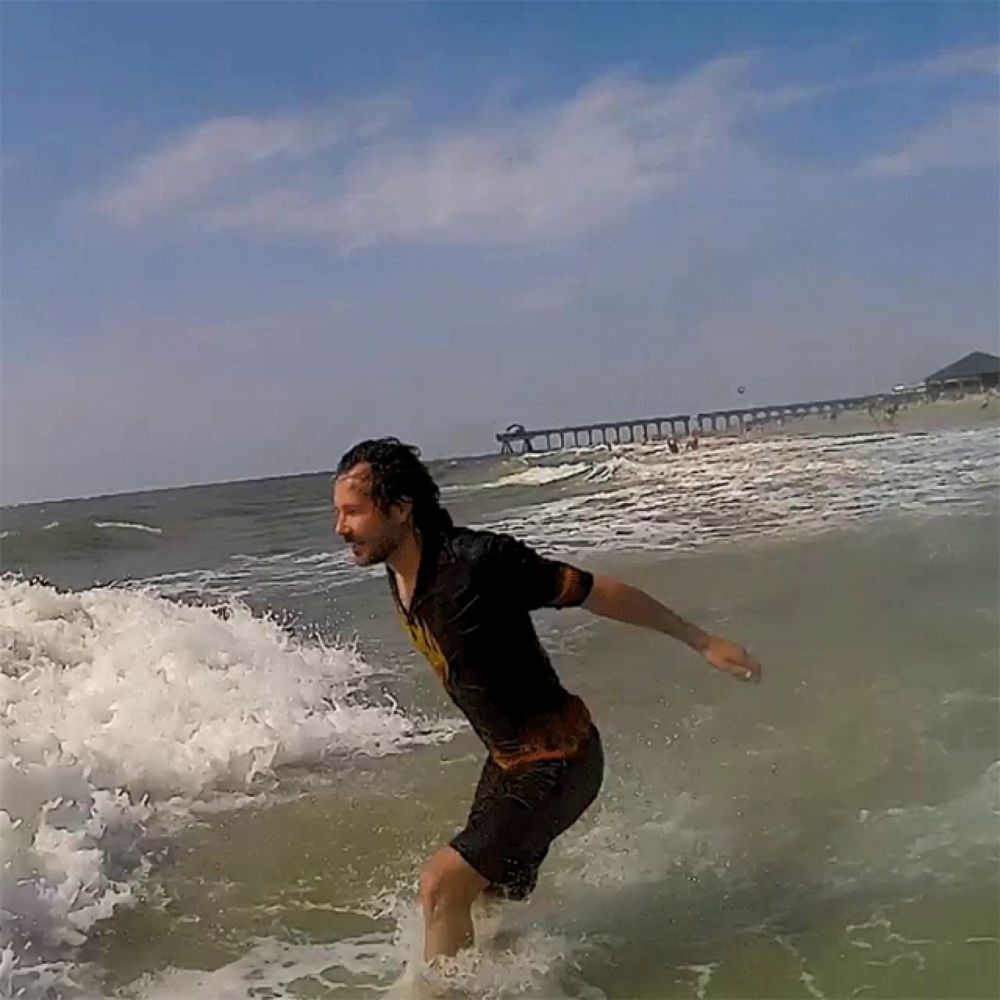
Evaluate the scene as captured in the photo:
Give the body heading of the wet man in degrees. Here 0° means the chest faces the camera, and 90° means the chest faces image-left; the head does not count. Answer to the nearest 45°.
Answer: approximately 90°

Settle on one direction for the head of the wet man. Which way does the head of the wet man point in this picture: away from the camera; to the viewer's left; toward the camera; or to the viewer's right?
to the viewer's left
